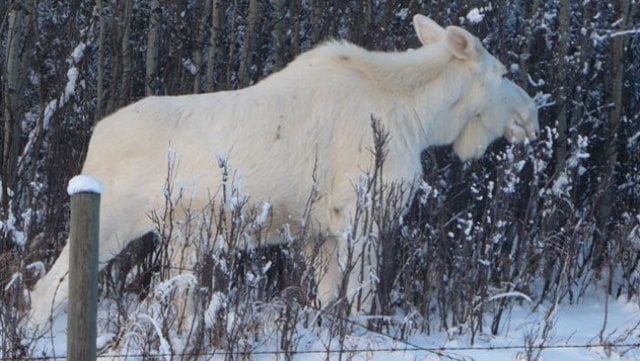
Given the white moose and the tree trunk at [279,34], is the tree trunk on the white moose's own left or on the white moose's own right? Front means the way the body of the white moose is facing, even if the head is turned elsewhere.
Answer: on the white moose's own left

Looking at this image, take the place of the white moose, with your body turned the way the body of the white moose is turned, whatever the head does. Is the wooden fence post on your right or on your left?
on your right

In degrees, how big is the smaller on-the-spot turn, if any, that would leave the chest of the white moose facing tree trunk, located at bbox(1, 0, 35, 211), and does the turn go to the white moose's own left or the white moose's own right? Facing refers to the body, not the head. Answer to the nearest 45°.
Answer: approximately 135° to the white moose's own left

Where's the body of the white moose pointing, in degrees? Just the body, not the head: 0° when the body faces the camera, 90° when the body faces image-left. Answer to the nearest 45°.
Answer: approximately 270°

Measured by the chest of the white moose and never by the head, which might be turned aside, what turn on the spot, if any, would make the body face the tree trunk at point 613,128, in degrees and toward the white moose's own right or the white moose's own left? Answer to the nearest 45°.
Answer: approximately 45° to the white moose's own left

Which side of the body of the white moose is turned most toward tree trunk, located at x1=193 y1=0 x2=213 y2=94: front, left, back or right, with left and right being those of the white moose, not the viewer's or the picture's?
left

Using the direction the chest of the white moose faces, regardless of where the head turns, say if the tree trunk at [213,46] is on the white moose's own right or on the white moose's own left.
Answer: on the white moose's own left

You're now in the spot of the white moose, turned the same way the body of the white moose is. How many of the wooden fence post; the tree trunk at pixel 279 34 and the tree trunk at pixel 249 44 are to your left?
2

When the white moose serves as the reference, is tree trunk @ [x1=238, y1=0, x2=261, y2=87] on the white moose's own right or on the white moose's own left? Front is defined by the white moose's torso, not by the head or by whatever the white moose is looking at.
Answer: on the white moose's own left
